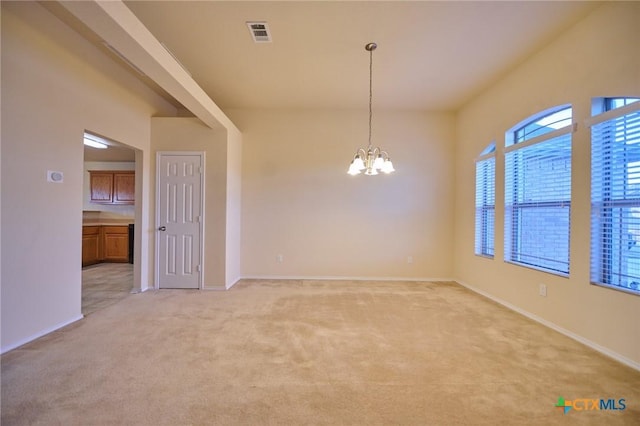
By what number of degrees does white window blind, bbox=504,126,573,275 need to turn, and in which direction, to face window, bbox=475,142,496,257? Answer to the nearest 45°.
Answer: approximately 90° to its right

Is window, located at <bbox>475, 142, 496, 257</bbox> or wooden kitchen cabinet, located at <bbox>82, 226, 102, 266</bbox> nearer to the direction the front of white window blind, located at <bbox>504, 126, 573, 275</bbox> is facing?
the wooden kitchen cabinet

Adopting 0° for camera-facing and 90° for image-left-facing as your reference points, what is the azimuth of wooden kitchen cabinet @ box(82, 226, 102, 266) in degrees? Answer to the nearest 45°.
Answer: approximately 315°

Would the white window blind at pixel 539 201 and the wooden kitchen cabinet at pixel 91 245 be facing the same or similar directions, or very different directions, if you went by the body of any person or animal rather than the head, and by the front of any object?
very different directions

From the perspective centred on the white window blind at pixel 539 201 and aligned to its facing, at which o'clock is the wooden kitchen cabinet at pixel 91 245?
The wooden kitchen cabinet is roughly at 1 o'clock from the white window blind.
